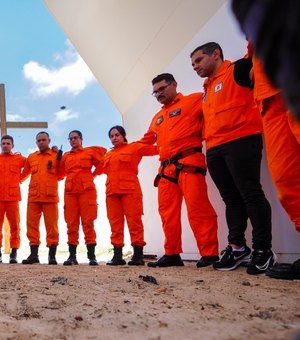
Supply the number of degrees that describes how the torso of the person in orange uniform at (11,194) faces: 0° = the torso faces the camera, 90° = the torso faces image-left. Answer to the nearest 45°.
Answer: approximately 0°

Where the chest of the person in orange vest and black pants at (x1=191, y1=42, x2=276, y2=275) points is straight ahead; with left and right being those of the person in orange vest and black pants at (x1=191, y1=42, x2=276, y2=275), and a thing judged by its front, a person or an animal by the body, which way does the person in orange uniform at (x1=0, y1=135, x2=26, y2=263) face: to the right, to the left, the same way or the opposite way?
to the left

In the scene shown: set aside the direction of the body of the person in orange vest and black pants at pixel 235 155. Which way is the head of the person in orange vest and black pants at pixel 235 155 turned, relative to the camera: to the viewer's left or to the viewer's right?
to the viewer's left

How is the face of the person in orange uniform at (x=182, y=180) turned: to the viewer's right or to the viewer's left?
to the viewer's left

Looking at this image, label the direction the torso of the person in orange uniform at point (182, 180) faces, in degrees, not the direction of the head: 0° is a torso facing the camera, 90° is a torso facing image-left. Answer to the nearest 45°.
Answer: approximately 45°

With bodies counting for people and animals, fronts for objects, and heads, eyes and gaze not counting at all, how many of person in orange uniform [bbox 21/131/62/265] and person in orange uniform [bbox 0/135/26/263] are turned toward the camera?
2
